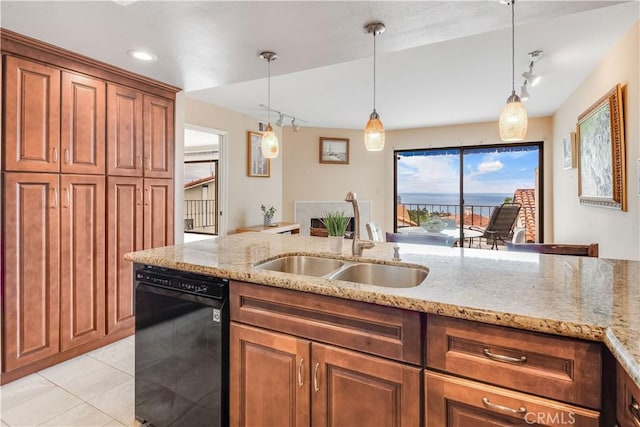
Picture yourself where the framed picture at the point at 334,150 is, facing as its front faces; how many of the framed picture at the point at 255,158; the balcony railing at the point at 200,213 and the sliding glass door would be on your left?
1

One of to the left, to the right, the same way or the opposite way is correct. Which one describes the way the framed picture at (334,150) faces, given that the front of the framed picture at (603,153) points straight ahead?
to the left

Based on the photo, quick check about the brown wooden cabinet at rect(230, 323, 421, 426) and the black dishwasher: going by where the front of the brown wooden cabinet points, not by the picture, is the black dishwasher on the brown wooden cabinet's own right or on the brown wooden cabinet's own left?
on the brown wooden cabinet's own right

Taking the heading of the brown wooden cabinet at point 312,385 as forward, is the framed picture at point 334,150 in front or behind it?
behind

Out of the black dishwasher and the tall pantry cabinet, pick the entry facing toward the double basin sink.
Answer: the tall pantry cabinet

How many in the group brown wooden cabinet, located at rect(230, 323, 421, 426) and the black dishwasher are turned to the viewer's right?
0

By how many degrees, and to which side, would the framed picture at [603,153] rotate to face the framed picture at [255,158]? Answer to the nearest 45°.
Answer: approximately 45° to its right

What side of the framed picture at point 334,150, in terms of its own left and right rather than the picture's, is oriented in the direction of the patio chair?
left

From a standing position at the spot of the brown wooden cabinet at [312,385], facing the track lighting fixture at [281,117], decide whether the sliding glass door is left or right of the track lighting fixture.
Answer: right

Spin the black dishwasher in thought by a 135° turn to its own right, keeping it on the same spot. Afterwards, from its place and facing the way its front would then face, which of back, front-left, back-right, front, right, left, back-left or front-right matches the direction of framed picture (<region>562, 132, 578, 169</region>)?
right

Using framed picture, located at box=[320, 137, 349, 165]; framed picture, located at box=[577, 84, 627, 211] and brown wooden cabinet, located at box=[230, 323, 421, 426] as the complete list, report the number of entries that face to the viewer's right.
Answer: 0

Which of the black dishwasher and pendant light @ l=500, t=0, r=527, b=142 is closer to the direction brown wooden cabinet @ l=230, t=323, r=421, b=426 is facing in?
the black dishwasher

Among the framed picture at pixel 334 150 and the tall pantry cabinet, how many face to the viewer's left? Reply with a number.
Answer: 0

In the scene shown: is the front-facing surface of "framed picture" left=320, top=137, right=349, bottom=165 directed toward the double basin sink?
yes

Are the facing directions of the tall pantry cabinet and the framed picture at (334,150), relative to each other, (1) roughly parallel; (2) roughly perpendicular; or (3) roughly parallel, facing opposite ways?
roughly perpendicular

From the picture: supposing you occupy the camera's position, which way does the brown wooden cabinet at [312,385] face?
facing the viewer and to the left of the viewer

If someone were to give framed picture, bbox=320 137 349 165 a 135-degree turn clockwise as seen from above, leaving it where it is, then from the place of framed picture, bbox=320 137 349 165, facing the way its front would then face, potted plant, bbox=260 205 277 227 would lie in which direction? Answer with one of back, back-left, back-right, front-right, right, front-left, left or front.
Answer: left

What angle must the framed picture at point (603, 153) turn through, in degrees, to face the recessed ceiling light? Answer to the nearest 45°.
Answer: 0° — it already faces it

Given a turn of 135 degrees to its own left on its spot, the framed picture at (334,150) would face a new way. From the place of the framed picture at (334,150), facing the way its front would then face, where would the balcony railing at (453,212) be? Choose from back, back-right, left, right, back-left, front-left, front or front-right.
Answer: front-right

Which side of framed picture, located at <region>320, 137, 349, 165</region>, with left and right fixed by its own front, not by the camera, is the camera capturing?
front
